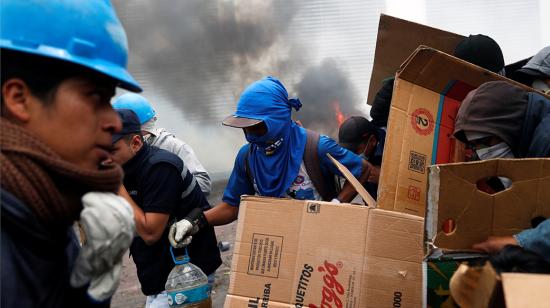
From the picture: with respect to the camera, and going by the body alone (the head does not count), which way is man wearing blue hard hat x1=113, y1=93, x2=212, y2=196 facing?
to the viewer's left

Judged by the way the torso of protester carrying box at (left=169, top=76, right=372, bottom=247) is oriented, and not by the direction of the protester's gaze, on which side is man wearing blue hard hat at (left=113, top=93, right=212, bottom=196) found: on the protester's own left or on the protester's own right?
on the protester's own right

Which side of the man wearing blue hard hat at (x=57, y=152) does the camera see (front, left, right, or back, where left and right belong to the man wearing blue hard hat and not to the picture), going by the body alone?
right

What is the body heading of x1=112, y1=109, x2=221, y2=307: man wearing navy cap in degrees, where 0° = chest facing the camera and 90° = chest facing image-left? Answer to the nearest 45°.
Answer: approximately 90°

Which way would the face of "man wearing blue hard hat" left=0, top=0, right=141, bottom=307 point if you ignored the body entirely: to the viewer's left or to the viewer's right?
to the viewer's right

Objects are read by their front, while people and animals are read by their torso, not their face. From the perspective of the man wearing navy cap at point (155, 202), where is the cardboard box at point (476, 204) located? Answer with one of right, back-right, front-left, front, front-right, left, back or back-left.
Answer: back-left
